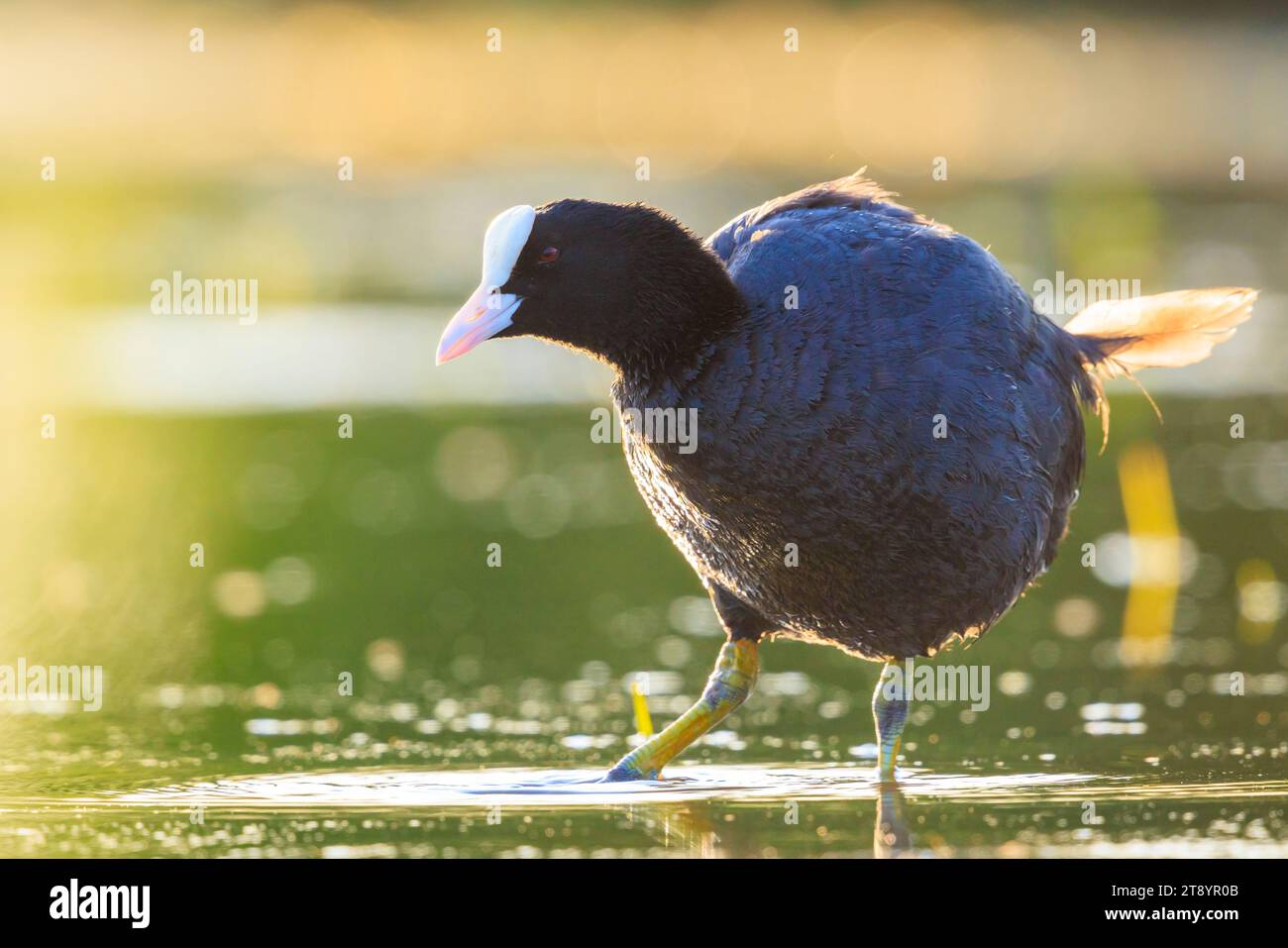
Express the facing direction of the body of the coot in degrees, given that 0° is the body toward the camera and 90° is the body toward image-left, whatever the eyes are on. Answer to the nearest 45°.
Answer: approximately 90°
